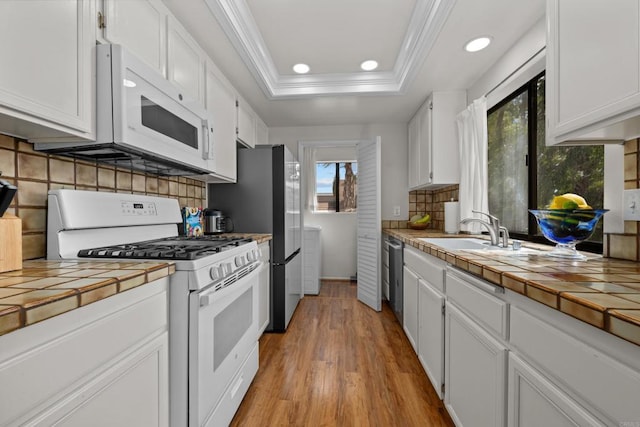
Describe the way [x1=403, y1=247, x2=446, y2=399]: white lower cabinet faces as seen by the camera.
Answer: facing to the left of the viewer

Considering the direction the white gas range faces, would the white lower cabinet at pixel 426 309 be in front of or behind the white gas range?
in front

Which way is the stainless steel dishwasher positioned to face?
to the viewer's left

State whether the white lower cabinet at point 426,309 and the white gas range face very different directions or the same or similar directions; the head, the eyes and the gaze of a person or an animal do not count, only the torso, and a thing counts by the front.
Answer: very different directions

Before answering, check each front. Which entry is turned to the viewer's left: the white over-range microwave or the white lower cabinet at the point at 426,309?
the white lower cabinet

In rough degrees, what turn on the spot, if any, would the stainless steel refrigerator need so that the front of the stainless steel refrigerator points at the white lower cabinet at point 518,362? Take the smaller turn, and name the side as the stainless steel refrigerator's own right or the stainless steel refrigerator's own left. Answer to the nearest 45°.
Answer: approximately 90° to the stainless steel refrigerator's own right

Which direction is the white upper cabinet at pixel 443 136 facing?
to the viewer's left

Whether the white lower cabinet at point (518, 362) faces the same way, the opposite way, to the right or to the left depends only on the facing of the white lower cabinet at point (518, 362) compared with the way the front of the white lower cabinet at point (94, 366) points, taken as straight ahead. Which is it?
the opposite way

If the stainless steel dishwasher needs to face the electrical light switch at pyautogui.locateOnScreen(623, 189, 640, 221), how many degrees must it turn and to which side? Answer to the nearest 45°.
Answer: approximately 135° to its left

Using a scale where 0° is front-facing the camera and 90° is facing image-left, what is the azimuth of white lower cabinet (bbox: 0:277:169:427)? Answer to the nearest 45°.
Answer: approximately 315°

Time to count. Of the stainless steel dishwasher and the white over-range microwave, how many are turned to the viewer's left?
1

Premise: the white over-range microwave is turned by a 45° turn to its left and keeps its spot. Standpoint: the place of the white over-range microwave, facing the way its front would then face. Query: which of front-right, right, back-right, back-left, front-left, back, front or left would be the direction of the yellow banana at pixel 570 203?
front-right

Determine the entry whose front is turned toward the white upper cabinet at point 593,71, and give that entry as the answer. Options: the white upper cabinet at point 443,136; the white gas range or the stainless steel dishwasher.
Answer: the white gas range

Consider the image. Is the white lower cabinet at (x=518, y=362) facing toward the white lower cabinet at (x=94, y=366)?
yes

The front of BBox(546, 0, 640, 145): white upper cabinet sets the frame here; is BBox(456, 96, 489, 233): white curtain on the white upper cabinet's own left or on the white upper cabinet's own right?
on the white upper cabinet's own right
